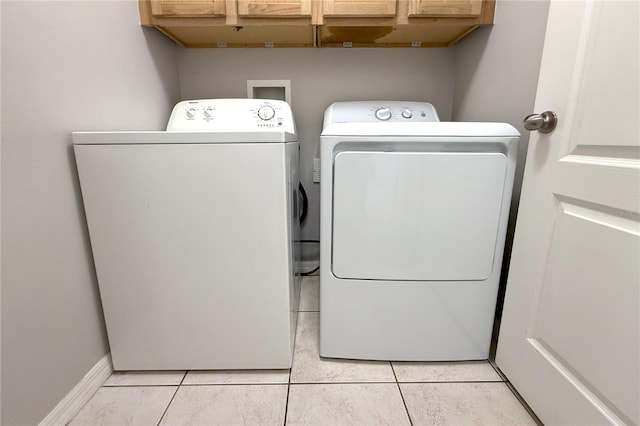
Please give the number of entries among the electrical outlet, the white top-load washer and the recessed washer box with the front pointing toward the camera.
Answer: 3

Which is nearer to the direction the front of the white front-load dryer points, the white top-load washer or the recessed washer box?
the white top-load washer

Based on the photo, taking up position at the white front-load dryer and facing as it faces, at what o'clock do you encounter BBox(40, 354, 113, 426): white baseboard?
The white baseboard is roughly at 2 o'clock from the white front-load dryer.

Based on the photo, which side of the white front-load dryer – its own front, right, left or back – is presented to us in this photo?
front

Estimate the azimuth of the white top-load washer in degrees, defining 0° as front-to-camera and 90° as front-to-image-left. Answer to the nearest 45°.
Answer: approximately 0°

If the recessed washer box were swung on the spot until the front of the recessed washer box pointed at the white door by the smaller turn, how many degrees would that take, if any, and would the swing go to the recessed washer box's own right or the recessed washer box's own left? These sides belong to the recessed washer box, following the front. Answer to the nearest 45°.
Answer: approximately 45° to the recessed washer box's own left

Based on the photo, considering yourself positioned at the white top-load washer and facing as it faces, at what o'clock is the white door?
The white door is roughly at 10 o'clock from the white top-load washer.

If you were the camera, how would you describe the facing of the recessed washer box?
facing the viewer

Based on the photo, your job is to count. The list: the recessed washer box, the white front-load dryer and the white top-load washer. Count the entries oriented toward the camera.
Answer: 3

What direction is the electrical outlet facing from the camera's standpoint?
toward the camera
